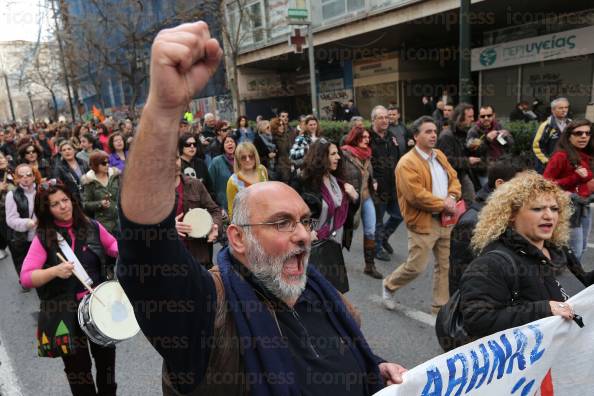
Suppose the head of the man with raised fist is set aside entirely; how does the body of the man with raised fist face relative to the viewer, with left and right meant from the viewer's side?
facing the viewer and to the right of the viewer

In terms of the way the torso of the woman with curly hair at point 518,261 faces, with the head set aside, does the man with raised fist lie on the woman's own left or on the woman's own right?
on the woman's own right

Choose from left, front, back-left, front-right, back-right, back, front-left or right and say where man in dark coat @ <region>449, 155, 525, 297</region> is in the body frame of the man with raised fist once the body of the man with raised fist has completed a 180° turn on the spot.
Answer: right

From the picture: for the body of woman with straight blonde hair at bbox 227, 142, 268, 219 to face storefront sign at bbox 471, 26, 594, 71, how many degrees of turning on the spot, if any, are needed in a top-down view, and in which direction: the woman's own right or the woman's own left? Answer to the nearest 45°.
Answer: approximately 135° to the woman's own left

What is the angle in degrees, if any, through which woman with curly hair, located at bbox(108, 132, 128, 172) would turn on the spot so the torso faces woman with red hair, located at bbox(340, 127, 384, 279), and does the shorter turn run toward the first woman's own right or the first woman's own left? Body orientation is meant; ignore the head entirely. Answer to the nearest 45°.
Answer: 0° — they already face them

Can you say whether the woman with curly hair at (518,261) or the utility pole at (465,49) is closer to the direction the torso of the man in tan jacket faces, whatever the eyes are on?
the woman with curly hair

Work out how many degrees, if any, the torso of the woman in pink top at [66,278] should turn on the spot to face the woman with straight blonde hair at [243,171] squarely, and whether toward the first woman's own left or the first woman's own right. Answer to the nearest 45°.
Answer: approximately 90° to the first woman's own left
